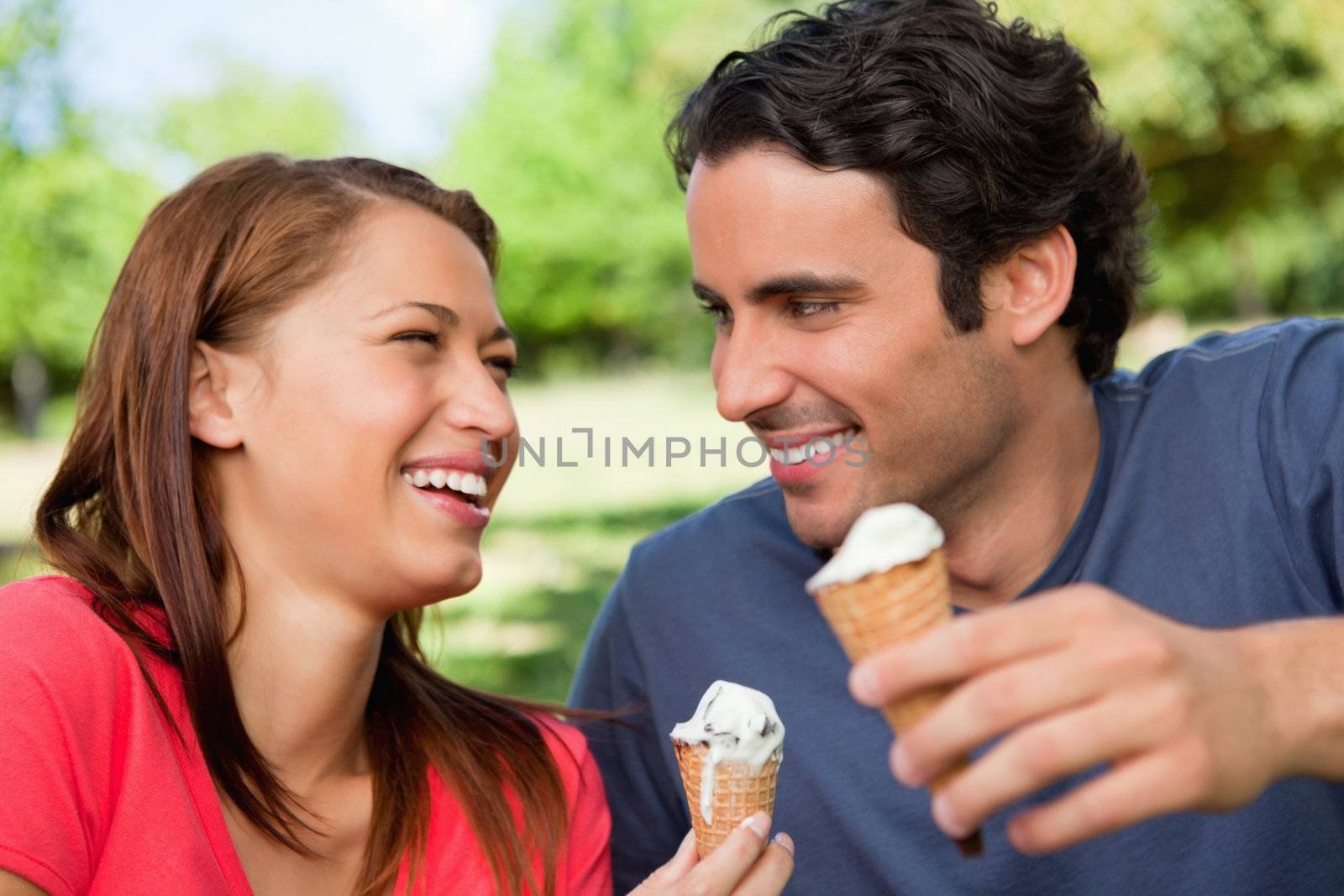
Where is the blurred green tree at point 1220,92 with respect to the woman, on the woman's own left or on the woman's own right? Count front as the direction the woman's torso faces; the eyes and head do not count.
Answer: on the woman's own left

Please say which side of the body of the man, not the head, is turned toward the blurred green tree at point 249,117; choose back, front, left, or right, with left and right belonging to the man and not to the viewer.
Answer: right

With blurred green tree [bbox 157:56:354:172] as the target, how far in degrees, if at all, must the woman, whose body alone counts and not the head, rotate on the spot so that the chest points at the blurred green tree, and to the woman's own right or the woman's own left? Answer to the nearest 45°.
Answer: approximately 135° to the woman's own left

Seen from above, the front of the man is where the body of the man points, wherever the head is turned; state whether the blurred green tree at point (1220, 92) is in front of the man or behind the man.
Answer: behind

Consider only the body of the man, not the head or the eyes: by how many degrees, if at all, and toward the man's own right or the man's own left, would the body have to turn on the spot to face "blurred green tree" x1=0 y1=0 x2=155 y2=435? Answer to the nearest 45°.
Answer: approximately 90° to the man's own right

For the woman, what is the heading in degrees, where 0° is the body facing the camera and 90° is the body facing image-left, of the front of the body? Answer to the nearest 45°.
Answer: approximately 315°

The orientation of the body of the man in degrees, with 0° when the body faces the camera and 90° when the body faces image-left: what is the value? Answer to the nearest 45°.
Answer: approximately 45°
